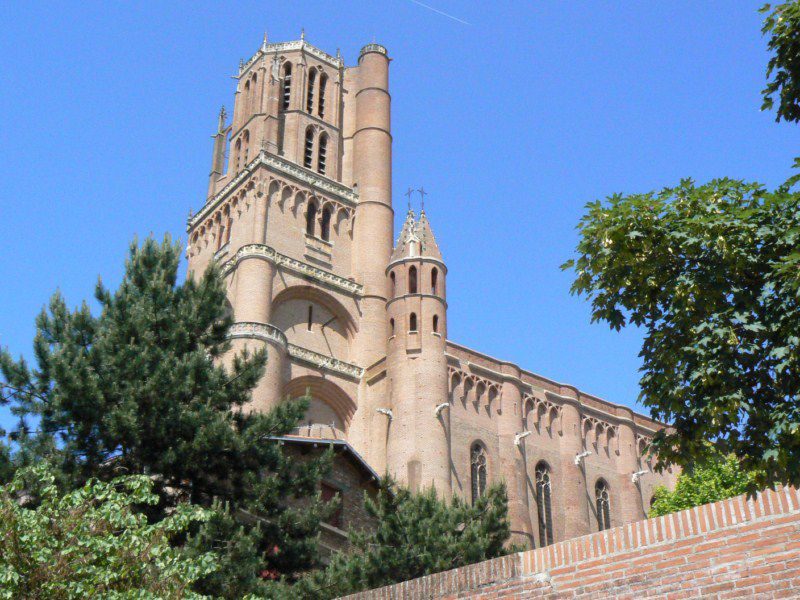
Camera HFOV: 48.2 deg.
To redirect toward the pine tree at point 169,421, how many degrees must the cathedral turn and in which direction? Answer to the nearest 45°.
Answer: approximately 45° to its left

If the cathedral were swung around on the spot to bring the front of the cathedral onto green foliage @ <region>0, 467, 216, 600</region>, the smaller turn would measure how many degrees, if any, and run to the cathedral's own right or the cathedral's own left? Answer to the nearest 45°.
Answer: approximately 45° to the cathedral's own left

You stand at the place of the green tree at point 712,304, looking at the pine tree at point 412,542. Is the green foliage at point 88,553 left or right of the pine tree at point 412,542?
left

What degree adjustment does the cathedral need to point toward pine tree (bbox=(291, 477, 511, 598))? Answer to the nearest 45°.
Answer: approximately 45° to its left

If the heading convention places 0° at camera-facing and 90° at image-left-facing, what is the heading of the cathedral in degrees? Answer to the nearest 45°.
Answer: approximately 45°
